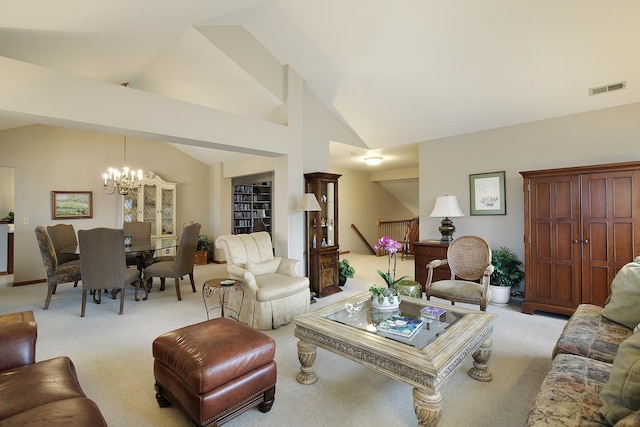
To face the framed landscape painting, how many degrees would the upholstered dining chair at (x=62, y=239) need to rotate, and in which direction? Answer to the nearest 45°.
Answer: approximately 135° to its left

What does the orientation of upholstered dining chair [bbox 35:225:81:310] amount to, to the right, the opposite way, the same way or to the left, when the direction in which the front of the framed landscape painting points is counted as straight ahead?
to the left

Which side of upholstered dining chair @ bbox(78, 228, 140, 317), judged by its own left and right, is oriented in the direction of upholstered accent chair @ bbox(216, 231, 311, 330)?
right

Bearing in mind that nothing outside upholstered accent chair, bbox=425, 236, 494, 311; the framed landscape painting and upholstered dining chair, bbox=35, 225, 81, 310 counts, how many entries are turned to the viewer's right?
1

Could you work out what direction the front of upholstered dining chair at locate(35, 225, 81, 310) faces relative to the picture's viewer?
facing to the right of the viewer

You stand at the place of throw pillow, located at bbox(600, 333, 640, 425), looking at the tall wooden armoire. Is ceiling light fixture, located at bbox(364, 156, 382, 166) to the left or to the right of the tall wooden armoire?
left
